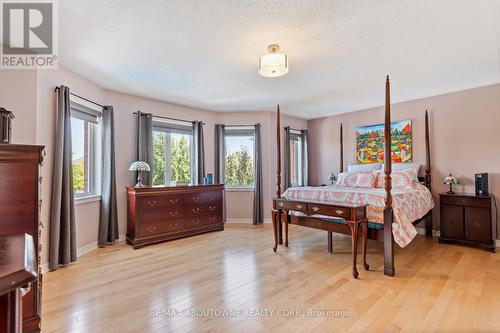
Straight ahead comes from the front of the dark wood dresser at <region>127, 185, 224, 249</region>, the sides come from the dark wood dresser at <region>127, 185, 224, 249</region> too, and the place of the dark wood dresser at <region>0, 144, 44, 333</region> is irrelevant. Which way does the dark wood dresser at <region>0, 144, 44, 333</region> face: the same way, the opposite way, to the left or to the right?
to the left

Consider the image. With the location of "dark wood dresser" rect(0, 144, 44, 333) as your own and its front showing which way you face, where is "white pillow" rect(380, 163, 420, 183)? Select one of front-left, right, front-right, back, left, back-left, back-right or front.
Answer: front

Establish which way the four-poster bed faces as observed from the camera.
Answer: facing the viewer and to the left of the viewer

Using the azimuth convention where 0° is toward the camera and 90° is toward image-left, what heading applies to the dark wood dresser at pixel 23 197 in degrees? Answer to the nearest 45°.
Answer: approximately 270°

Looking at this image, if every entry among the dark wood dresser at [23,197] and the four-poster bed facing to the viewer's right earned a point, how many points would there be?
1

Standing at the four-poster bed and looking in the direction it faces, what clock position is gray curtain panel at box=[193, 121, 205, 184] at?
The gray curtain panel is roughly at 2 o'clock from the four-poster bed.

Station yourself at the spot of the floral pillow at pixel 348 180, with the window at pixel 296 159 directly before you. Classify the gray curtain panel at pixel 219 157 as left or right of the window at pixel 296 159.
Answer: left

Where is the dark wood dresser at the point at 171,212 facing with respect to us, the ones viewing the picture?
facing the viewer and to the right of the viewer

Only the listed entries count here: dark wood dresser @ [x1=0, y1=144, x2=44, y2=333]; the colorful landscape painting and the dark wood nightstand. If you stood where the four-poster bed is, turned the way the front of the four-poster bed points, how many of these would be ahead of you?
1

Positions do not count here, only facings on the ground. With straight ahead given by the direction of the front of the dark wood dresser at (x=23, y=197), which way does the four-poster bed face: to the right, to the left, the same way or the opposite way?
the opposite way

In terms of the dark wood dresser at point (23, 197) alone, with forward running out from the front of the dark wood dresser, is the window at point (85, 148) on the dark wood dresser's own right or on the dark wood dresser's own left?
on the dark wood dresser's own left

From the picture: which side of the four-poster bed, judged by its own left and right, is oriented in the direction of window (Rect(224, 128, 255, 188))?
right

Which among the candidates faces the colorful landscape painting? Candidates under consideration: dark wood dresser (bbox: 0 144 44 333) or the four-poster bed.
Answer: the dark wood dresser

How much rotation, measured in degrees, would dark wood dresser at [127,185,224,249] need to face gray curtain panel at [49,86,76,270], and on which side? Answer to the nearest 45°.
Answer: approximately 90° to its right

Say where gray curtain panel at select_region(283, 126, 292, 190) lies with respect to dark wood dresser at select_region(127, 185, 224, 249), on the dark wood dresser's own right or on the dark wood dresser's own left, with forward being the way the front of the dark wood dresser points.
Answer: on the dark wood dresser's own left

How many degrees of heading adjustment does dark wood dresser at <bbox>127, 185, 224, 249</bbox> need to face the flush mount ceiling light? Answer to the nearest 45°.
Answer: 0° — it already faces it

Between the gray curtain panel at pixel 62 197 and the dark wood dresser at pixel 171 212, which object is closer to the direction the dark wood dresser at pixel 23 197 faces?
the dark wood dresser

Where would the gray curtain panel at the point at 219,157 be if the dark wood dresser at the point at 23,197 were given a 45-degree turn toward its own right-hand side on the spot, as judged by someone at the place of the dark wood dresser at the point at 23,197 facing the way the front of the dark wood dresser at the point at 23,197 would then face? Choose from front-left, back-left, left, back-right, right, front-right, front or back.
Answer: left

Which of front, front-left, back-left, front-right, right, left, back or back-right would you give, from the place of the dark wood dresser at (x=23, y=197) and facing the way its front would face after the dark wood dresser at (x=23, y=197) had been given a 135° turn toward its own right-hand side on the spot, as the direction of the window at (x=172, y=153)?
back
